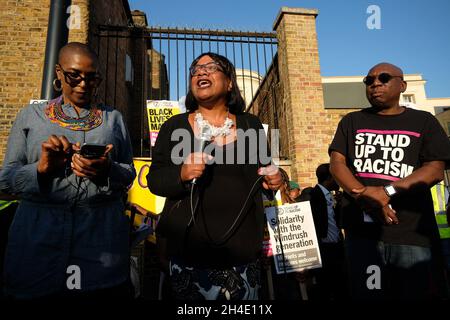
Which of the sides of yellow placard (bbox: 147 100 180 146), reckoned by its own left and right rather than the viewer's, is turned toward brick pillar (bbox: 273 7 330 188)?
left

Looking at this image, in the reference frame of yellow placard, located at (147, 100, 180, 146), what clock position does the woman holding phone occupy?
The woman holding phone is roughly at 12 o'clock from the yellow placard.

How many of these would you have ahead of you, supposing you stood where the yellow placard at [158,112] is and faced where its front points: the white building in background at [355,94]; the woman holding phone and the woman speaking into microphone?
2

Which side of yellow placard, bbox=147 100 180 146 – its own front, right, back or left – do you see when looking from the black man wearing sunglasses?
front

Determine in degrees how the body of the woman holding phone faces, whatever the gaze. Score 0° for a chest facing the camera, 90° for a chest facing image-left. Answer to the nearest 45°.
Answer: approximately 0°

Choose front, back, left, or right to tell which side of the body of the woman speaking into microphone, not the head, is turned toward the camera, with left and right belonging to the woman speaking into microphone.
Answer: front

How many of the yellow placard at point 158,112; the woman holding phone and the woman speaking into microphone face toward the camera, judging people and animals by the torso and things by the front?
3

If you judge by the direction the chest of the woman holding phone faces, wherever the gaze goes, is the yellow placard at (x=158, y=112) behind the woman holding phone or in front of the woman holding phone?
behind

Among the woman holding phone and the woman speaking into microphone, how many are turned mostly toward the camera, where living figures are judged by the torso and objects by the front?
2
